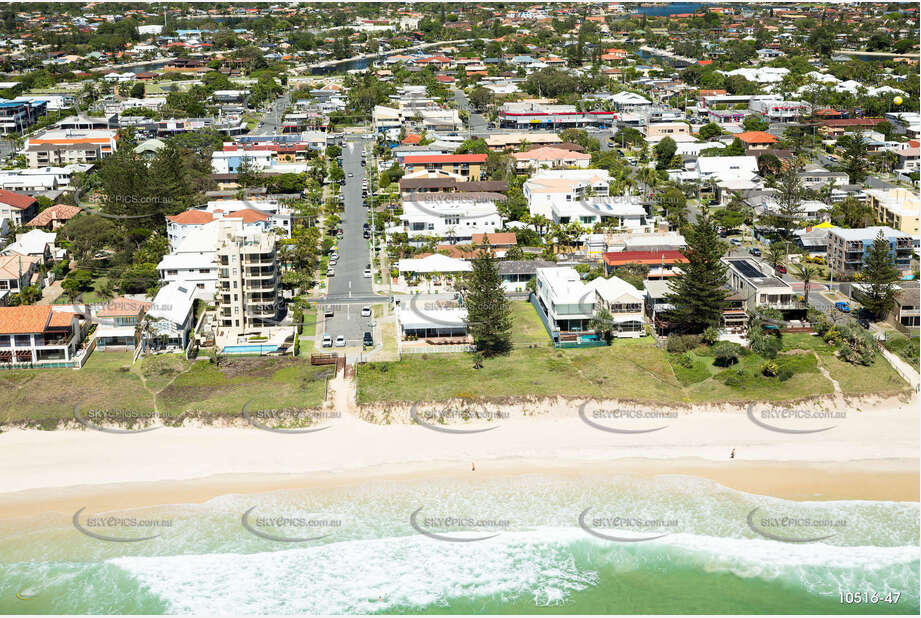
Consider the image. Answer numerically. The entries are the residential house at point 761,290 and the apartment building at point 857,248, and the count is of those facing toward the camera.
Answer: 2

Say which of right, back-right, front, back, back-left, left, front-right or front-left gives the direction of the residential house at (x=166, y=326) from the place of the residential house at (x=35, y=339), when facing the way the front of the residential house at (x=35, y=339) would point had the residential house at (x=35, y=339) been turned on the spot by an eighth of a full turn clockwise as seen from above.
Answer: back-left

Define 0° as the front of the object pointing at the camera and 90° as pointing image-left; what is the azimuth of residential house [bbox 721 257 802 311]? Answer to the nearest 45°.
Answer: approximately 0°

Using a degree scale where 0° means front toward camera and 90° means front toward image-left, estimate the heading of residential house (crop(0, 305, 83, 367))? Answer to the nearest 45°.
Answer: approximately 0°

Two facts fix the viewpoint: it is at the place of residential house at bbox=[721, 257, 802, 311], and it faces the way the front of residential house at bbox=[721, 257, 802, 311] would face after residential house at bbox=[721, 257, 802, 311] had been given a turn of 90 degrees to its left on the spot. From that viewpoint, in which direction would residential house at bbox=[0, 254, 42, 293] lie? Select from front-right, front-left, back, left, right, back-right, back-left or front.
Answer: back

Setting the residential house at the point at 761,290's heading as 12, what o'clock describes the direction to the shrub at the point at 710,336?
The shrub is roughly at 1 o'clock from the residential house.

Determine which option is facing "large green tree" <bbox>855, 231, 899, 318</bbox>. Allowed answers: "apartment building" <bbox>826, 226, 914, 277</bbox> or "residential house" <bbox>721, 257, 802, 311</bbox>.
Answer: the apartment building
